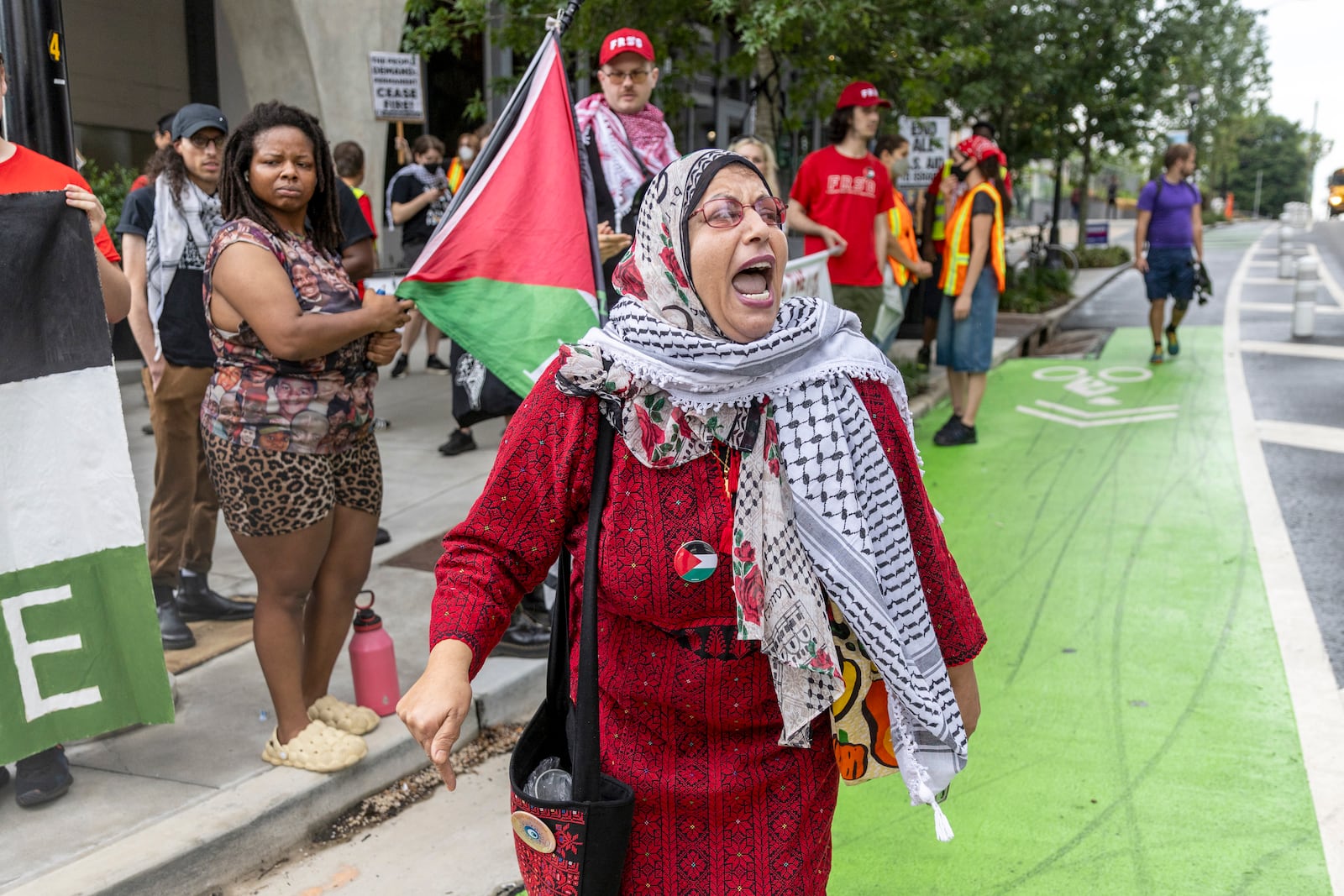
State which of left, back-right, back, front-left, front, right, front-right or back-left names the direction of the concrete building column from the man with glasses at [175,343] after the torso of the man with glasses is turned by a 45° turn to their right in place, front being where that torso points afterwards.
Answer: back

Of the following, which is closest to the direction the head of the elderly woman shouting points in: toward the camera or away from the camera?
toward the camera

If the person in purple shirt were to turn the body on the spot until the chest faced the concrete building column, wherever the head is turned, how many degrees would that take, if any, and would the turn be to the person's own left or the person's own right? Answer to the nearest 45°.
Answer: approximately 90° to the person's own right

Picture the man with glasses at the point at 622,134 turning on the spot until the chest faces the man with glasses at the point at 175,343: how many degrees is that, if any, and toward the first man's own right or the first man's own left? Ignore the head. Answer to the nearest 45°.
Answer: approximately 90° to the first man's own right

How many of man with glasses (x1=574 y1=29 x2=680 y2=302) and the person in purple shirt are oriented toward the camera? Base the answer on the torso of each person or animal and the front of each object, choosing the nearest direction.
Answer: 2

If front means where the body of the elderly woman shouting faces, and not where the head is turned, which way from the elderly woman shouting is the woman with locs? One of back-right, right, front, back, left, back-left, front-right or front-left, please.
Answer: back-right

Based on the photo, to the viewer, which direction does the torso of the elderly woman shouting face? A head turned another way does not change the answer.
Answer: toward the camera

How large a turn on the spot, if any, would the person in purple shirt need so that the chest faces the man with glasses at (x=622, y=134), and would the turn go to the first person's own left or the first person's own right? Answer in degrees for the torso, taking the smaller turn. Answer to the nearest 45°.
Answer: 0° — they already face them

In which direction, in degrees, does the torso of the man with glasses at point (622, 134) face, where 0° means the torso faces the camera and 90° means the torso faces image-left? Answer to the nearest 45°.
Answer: approximately 0°

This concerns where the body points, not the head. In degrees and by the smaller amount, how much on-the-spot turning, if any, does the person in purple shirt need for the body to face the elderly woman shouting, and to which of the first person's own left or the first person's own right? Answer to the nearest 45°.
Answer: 0° — they already face them

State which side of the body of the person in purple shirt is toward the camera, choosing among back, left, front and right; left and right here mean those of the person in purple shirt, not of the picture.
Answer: front

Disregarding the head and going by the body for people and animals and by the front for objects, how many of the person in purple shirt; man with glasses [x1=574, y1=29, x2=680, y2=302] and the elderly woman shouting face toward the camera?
3

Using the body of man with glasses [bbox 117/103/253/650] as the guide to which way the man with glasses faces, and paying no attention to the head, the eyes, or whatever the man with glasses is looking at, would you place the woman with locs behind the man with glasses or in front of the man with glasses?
in front

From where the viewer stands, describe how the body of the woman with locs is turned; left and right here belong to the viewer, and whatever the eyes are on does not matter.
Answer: facing the viewer and to the right of the viewer

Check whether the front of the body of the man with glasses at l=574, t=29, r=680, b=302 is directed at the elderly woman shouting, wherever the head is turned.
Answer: yes

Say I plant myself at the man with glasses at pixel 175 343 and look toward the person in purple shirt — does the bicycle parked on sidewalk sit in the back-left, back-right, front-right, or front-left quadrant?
front-left

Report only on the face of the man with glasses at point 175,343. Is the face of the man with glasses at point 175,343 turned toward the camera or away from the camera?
toward the camera
